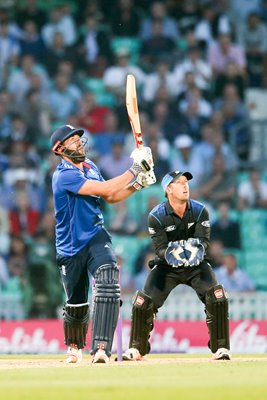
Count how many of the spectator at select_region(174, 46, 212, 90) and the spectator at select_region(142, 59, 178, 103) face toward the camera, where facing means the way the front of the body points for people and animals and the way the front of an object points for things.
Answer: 2

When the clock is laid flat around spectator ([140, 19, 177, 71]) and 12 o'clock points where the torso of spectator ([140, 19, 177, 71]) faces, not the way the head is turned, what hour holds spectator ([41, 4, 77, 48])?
spectator ([41, 4, 77, 48]) is roughly at 3 o'clock from spectator ([140, 19, 177, 71]).

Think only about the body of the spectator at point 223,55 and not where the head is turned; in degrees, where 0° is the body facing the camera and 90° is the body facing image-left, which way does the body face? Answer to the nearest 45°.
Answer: approximately 0°

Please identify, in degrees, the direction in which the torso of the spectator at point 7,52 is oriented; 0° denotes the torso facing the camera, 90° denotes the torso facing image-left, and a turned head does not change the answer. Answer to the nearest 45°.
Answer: approximately 0°

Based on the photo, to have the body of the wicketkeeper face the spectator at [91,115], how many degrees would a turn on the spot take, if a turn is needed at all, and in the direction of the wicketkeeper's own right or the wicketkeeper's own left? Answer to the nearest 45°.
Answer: approximately 180°
